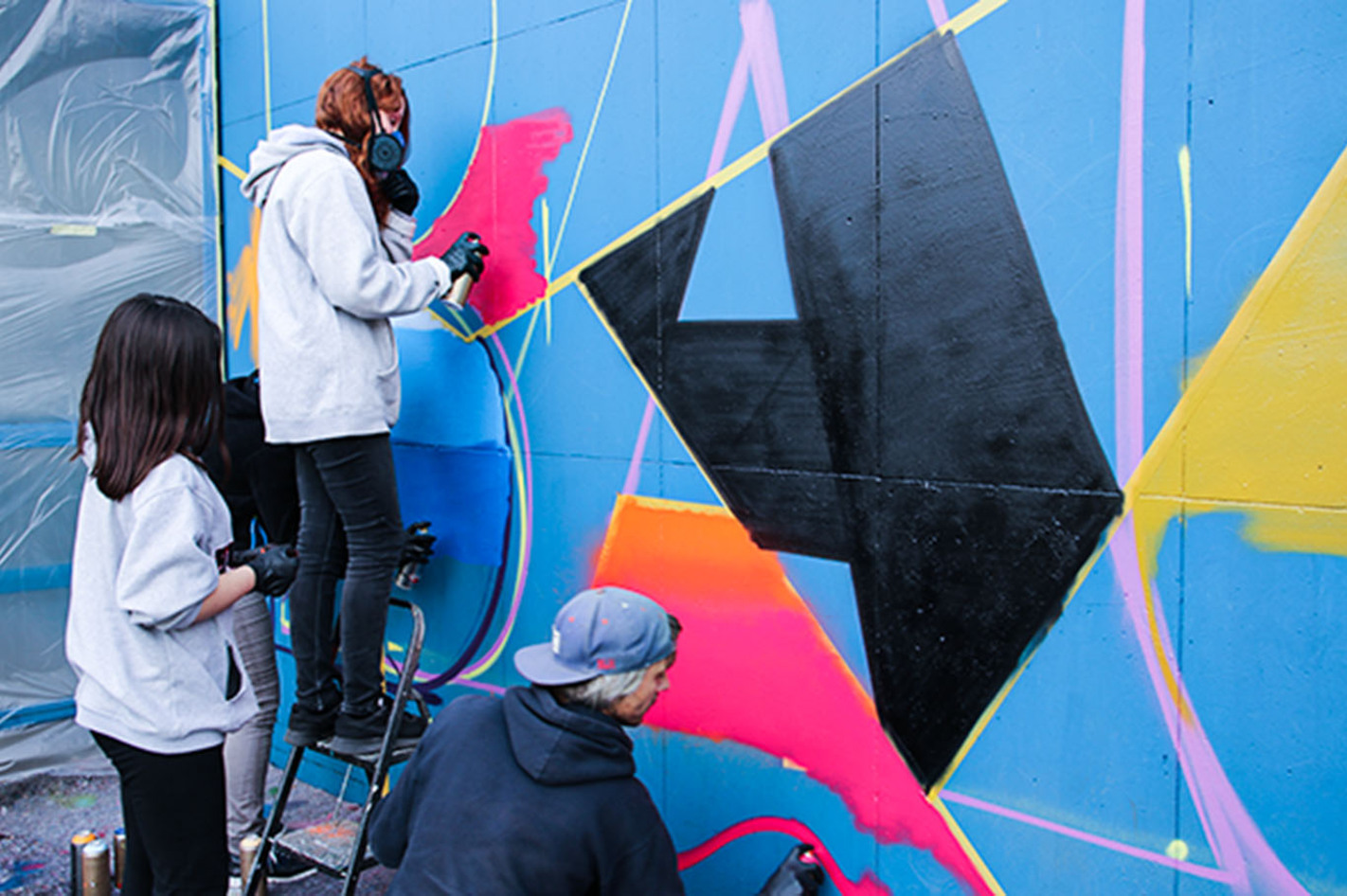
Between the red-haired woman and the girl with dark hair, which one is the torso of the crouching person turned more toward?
the red-haired woman

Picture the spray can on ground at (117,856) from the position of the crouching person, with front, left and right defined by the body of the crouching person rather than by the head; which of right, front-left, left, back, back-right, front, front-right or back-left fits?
left

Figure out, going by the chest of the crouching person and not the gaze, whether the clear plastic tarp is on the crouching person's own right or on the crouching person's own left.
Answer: on the crouching person's own left

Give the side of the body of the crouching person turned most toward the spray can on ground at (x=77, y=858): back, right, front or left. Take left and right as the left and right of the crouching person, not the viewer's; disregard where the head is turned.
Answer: left

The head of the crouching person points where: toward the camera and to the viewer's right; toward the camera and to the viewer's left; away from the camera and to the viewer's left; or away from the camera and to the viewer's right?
away from the camera and to the viewer's right

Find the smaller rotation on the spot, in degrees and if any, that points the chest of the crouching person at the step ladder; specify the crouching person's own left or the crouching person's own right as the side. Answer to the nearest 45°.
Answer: approximately 90° to the crouching person's own left

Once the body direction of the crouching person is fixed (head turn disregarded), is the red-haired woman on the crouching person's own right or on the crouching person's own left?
on the crouching person's own left

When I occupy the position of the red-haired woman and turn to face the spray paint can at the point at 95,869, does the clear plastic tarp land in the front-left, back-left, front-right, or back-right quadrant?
front-right

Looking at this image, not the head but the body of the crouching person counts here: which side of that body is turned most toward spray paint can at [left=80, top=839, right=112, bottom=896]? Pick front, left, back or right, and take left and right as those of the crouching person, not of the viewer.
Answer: left

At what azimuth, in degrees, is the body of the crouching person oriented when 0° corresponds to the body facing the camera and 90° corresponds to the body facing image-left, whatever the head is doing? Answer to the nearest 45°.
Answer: approximately 225°
